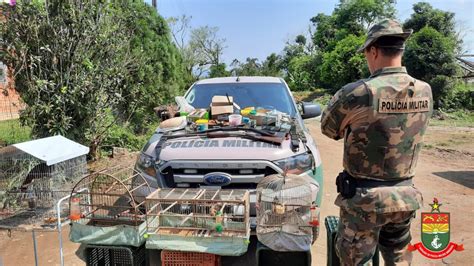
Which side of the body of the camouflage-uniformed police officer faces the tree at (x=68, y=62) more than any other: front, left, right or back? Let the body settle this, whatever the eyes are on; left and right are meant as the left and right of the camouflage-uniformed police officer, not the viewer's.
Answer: front

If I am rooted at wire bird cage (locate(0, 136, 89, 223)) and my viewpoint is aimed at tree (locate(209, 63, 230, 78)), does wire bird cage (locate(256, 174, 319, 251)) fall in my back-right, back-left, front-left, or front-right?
back-right

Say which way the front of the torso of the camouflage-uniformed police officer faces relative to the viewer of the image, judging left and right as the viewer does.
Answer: facing away from the viewer and to the left of the viewer

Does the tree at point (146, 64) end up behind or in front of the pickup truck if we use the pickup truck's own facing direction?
behind

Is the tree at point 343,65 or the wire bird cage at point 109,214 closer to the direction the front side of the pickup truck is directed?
the wire bird cage

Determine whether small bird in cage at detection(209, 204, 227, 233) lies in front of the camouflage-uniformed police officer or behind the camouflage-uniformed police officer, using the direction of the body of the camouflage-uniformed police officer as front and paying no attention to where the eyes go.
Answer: in front

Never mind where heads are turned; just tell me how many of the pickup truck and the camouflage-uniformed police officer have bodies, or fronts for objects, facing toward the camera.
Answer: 1

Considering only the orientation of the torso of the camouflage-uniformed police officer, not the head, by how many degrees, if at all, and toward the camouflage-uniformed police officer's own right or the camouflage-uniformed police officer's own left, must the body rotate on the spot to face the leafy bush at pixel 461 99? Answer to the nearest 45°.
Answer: approximately 45° to the camouflage-uniformed police officer's own right

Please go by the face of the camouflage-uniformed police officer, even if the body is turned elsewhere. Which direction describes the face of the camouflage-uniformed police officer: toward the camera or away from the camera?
away from the camera

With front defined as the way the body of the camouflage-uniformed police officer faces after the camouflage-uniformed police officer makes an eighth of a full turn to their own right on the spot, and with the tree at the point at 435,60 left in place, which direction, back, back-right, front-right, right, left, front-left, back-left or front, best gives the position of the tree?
front

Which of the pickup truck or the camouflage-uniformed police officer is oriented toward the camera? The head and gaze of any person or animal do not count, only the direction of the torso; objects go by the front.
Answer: the pickup truck

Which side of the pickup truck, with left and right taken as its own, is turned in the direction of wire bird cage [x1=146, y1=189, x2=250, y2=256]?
front

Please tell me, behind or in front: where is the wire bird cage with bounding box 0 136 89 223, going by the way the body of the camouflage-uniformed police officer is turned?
in front

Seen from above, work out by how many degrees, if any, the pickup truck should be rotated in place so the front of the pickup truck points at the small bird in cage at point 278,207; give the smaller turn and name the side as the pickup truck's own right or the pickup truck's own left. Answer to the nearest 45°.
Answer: approximately 45° to the pickup truck's own left

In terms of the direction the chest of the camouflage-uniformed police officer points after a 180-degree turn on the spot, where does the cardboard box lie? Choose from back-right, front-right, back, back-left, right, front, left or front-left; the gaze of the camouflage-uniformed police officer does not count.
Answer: back

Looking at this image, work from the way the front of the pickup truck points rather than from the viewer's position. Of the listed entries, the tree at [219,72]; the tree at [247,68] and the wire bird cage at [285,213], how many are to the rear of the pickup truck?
2

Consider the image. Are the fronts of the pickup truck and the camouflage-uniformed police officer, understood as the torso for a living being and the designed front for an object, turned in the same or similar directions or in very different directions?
very different directions

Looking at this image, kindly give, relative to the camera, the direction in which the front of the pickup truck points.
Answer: facing the viewer
